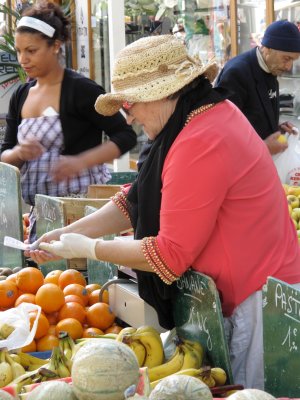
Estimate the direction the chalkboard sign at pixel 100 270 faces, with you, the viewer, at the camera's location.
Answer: facing the viewer

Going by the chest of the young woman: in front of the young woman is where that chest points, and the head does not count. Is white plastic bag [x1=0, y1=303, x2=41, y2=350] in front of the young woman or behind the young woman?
in front

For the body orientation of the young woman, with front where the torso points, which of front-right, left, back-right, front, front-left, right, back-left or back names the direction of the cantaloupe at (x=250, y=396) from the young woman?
front-left

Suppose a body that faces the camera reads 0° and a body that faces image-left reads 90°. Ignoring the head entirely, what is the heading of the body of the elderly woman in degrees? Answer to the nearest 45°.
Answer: approximately 90°

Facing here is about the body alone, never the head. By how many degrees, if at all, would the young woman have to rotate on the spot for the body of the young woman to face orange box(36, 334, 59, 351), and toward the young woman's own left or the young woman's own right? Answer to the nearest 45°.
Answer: approximately 45° to the young woman's own left

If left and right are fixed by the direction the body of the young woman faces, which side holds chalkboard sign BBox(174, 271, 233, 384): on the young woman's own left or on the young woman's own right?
on the young woman's own left

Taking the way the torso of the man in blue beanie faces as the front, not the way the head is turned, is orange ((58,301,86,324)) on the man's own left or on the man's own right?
on the man's own right

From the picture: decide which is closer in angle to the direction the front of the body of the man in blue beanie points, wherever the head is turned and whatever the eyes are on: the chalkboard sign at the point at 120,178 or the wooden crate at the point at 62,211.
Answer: the wooden crate

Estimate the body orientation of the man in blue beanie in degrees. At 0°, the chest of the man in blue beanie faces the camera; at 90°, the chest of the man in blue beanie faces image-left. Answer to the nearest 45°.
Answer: approximately 315°

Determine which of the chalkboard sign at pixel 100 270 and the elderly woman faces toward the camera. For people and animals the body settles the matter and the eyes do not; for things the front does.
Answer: the chalkboard sign

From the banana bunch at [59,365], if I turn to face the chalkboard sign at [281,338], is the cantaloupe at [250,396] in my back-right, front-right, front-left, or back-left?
front-right

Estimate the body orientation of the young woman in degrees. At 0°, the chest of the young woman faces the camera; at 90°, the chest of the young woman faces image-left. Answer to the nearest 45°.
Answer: approximately 45°

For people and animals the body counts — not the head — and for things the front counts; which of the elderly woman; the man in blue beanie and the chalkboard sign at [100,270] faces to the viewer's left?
the elderly woman
